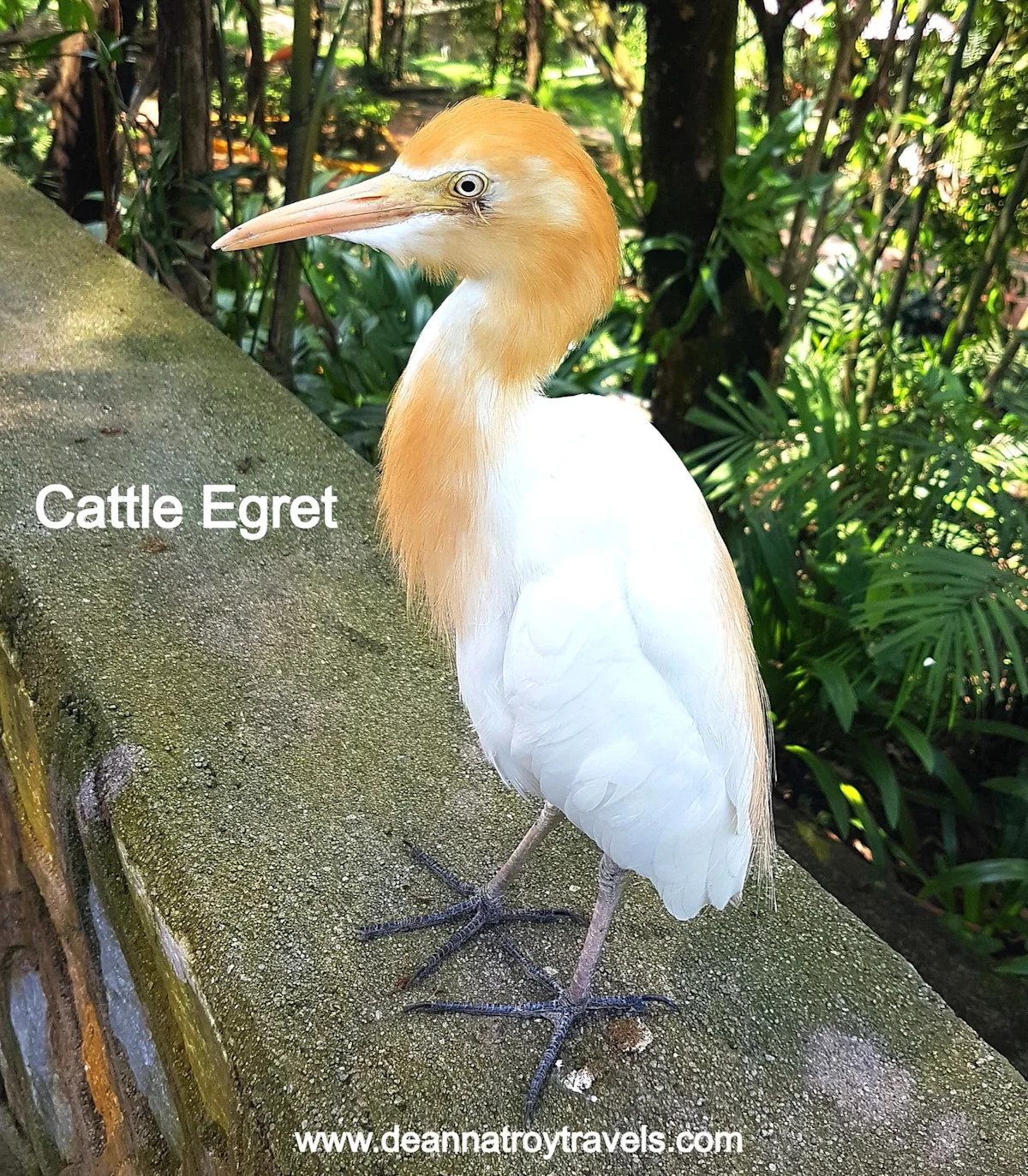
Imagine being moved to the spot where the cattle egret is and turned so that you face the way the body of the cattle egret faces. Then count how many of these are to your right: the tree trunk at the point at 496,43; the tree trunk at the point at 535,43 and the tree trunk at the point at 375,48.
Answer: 3

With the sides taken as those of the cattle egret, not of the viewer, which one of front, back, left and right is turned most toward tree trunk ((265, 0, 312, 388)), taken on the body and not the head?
right

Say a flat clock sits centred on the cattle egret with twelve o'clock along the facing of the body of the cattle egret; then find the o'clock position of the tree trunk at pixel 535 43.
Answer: The tree trunk is roughly at 3 o'clock from the cattle egret.

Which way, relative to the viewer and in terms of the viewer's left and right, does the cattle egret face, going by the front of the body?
facing to the left of the viewer

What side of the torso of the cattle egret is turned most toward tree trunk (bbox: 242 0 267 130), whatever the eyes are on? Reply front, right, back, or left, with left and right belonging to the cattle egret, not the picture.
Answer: right

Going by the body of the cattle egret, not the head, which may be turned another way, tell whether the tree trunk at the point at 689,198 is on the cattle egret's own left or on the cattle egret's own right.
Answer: on the cattle egret's own right

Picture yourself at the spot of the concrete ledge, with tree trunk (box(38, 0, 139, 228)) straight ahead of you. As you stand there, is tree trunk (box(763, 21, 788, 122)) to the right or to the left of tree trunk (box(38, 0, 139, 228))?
right
